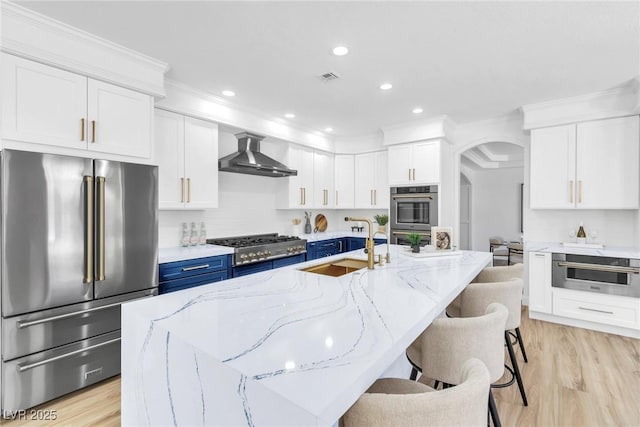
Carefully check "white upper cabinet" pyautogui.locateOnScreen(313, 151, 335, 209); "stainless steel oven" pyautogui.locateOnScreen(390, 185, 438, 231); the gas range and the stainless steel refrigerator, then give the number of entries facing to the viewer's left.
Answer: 0

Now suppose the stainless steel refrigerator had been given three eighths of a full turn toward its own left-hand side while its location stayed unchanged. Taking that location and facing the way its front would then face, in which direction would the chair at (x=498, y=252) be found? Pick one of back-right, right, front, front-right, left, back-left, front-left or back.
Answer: right

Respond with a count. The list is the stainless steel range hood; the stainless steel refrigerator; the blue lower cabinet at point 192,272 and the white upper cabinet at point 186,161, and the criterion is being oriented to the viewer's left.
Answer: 0

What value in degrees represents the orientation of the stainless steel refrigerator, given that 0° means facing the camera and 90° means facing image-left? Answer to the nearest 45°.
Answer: approximately 315°

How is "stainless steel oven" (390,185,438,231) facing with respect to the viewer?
toward the camera

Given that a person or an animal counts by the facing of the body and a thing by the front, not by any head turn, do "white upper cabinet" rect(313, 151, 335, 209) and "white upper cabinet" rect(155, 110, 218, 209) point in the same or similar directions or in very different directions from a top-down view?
same or similar directions

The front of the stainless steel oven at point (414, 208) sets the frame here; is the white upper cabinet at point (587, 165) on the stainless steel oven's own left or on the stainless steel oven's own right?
on the stainless steel oven's own left

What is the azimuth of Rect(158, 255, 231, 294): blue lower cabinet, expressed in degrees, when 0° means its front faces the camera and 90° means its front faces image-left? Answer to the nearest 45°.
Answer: approximately 315°

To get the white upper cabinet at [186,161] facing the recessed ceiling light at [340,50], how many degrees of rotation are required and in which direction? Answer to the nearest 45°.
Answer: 0° — it already faces it

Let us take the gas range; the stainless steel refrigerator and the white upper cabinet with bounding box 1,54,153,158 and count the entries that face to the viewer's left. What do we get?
0

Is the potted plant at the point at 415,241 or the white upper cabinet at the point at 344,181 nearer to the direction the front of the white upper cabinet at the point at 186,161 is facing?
the potted plant

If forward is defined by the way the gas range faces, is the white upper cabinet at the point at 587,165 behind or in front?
in front

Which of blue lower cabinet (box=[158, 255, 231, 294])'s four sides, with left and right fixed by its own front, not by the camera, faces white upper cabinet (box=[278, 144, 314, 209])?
left

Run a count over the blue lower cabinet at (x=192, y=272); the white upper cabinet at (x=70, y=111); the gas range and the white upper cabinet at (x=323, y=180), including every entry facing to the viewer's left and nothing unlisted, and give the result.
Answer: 0

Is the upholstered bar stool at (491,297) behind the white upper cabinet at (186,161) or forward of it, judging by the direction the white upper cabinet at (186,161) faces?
forward

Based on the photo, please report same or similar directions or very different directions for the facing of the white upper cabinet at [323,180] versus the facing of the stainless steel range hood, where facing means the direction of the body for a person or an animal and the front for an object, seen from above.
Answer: same or similar directions

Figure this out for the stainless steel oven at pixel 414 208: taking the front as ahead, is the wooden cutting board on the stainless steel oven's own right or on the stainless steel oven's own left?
on the stainless steel oven's own right

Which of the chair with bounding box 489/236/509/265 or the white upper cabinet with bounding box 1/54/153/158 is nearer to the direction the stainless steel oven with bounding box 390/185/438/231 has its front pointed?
the white upper cabinet
